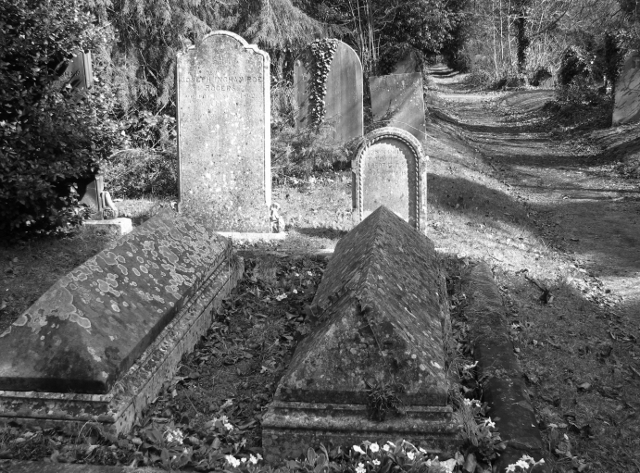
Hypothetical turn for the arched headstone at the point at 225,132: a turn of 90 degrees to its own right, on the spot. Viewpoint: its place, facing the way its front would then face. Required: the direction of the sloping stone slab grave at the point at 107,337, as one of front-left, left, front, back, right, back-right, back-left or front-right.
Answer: left

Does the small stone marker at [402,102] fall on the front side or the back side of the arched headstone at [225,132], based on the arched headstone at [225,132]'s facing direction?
on the back side

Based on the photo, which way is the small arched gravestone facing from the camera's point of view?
toward the camera

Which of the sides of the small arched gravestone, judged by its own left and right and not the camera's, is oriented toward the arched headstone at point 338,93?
back

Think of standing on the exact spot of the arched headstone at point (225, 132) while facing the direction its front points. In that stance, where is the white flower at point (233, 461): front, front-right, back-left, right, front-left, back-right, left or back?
front

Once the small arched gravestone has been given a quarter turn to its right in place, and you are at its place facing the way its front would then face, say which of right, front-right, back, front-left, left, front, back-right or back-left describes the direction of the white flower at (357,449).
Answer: left

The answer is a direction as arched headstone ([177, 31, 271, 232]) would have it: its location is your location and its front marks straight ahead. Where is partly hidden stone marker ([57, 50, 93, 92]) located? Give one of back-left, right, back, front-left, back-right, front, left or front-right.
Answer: right

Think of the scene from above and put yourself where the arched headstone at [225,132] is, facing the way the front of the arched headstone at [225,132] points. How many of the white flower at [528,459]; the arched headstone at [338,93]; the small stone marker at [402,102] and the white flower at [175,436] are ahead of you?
2

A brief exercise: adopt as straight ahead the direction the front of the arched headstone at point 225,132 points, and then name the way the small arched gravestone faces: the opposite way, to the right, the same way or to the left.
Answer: the same way

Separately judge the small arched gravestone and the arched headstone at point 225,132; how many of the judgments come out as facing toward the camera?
2

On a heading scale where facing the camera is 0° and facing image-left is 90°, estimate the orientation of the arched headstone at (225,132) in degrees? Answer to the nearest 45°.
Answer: approximately 0°

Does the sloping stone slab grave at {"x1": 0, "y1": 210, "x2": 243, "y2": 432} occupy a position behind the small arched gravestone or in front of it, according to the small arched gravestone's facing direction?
in front

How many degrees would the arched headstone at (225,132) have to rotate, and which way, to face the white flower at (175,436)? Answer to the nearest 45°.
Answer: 0° — it already faces it

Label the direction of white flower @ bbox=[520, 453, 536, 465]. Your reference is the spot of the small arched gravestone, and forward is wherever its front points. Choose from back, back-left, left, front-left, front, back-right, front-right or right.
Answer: front

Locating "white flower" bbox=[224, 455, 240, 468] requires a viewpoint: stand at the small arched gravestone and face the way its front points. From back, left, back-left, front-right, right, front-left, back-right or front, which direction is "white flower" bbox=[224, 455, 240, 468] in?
front

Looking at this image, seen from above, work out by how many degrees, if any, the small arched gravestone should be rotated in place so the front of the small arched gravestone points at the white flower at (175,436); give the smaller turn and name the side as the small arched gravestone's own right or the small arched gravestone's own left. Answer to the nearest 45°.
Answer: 0° — it already faces it

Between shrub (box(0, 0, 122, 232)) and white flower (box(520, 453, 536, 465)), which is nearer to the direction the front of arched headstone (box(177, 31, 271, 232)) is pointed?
the white flower

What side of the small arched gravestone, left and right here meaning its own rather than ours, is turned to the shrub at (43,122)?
right
